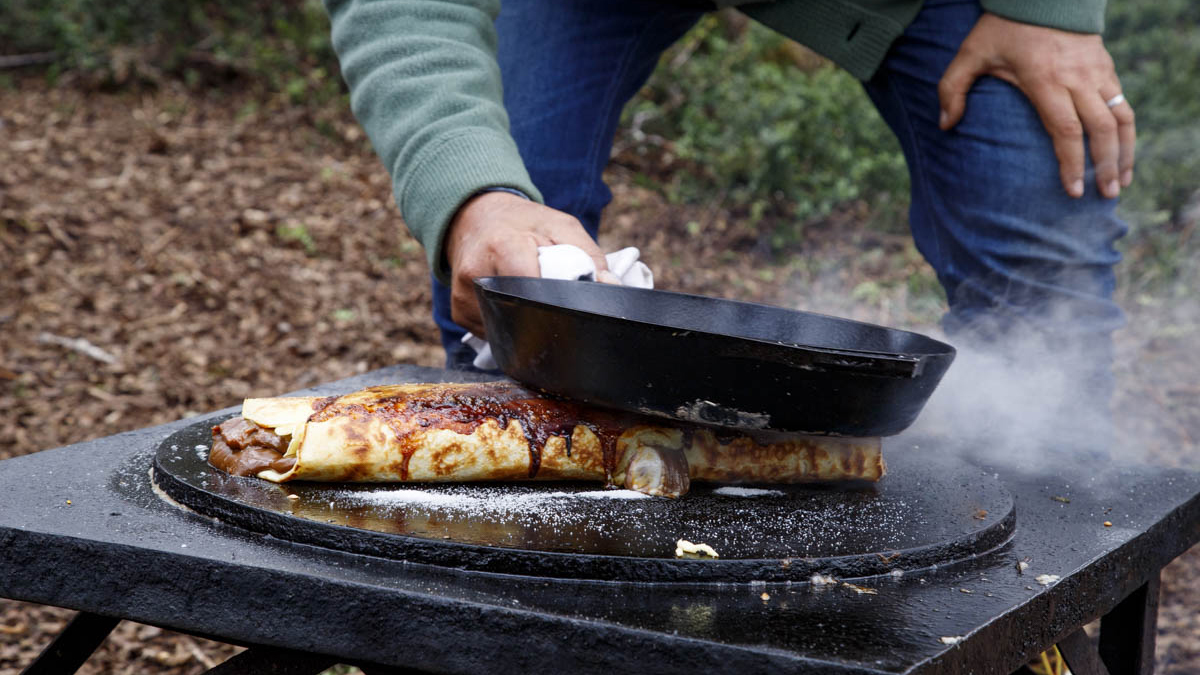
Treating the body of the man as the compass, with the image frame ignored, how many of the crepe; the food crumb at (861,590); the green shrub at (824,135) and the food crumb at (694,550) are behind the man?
1

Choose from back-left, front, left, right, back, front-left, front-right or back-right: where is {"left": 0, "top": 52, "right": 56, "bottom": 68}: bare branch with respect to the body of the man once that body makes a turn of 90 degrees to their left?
back-left

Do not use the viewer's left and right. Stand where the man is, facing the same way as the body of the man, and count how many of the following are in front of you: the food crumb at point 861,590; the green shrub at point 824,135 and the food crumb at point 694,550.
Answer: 2

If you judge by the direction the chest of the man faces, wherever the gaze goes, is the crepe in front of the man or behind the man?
in front

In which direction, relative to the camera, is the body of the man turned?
toward the camera

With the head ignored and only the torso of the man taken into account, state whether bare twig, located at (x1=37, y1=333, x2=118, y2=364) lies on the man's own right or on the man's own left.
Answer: on the man's own right

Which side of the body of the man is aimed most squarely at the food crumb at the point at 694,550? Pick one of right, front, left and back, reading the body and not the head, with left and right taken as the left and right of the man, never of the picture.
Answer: front

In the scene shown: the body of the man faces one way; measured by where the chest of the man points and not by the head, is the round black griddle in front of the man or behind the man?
in front

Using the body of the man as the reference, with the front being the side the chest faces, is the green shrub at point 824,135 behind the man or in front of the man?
behind

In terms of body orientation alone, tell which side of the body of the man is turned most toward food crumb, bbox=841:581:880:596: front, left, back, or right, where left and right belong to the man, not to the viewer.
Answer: front
